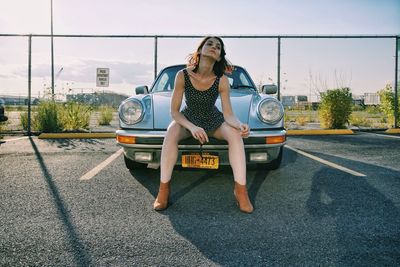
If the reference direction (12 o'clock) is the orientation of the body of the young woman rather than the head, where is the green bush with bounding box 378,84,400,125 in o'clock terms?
The green bush is roughly at 7 o'clock from the young woman.

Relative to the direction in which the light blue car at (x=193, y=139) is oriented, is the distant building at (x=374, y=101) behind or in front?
behind

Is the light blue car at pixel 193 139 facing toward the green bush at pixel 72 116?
no

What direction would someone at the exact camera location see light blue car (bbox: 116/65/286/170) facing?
facing the viewer

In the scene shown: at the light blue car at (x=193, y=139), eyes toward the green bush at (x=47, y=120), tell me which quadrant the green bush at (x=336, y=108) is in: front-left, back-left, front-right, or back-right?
front-right

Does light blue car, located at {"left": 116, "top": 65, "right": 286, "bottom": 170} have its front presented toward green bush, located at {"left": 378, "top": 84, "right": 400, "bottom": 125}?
no

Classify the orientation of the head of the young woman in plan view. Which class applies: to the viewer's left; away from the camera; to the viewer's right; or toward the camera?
toward the camera

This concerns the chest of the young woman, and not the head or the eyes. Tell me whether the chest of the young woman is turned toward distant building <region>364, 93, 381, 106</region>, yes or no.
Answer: no

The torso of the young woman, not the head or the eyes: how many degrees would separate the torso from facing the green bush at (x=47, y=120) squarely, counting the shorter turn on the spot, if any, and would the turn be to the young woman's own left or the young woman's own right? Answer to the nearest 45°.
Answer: approximately 135° to the young woman's own right

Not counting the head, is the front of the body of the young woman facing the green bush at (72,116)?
no

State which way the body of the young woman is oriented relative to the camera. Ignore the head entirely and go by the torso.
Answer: toward the camera

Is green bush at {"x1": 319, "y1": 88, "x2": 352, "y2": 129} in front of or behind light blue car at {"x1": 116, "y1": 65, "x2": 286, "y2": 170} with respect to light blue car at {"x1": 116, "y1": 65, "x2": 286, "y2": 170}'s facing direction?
behind
